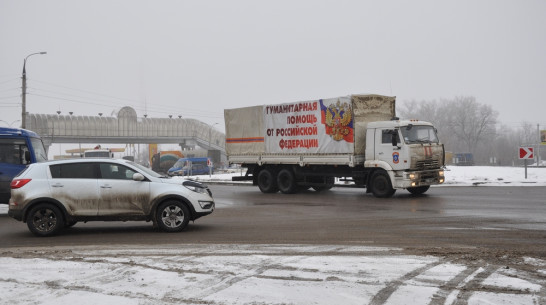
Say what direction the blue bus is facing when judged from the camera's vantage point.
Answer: facing the viewer and to the right of the viewer

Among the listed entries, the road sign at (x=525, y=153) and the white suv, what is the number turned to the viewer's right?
1

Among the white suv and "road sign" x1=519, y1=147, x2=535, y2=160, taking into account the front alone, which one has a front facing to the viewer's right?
the white suv

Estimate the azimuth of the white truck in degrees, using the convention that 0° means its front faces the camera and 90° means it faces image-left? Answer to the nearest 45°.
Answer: approximately 315°

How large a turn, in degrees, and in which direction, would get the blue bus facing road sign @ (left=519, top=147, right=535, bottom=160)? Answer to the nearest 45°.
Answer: approximately 45° to its left

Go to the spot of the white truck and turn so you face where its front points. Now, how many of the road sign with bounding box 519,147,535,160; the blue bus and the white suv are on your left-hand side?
1

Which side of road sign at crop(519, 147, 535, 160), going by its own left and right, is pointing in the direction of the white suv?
front

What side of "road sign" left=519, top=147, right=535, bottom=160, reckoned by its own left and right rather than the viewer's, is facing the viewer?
front

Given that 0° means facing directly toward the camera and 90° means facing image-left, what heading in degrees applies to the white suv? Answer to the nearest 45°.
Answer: approximately 270°

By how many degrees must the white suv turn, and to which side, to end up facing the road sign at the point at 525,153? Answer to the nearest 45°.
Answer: approximately 45° to its left

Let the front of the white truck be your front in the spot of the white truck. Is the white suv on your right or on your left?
on your right

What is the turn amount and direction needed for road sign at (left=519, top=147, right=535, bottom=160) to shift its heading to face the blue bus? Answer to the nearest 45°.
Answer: approximately 45° to its right

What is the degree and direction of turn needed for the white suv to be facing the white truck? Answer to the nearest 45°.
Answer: approximately 45° to its left
